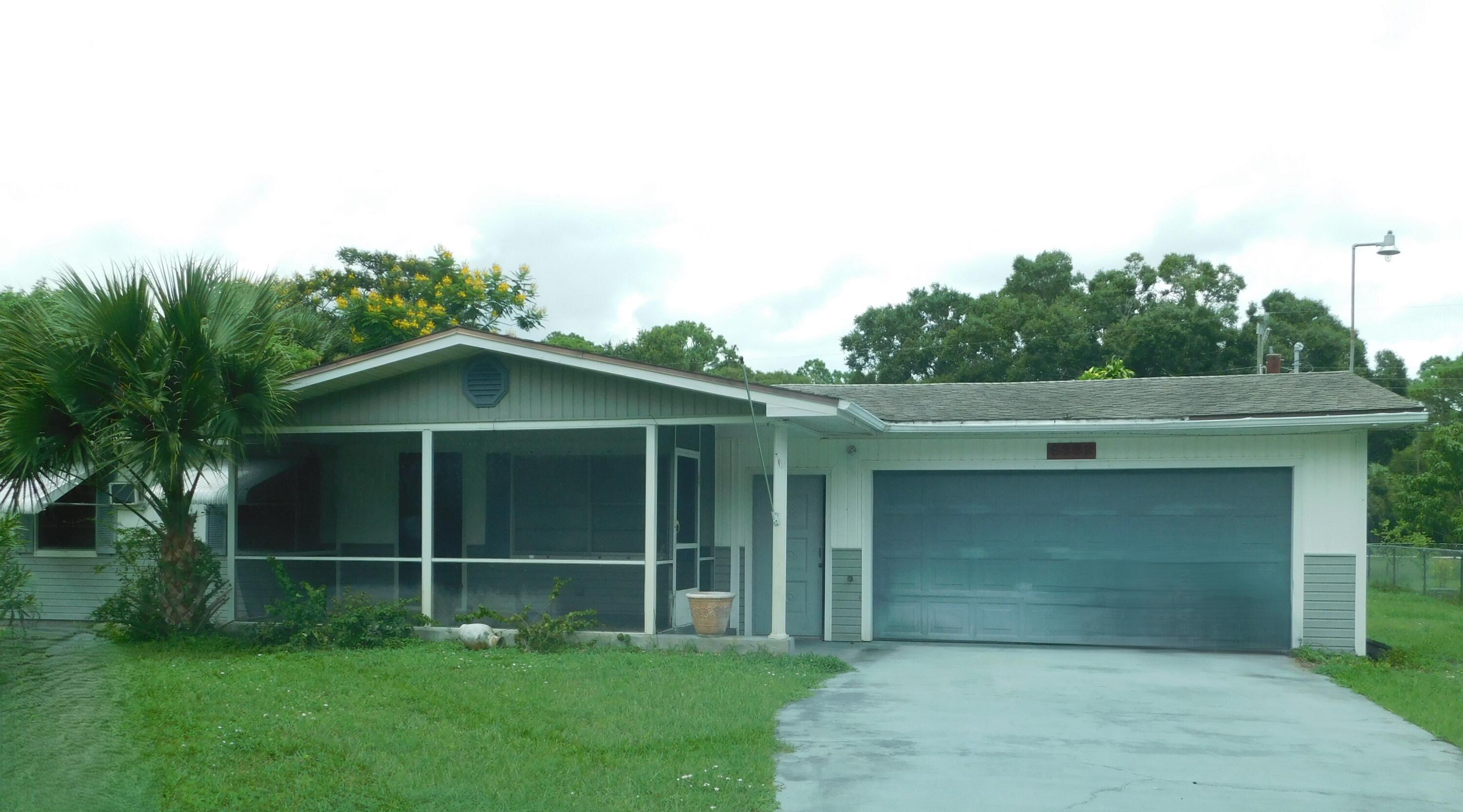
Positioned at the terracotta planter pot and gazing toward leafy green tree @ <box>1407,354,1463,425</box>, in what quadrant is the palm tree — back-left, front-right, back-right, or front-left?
back-left

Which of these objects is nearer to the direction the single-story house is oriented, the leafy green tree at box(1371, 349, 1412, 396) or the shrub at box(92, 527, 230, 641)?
the shrub

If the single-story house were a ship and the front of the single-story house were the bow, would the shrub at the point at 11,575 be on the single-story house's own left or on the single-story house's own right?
on the single-story house's own right

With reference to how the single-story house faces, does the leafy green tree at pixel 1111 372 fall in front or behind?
behind

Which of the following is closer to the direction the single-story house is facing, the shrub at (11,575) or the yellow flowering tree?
the shrub

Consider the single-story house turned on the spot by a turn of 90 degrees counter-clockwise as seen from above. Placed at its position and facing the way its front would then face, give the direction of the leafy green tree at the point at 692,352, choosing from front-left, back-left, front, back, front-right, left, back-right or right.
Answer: left

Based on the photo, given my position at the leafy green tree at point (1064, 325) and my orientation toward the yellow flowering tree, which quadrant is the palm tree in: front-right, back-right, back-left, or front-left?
front-left

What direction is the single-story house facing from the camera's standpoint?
toward the camera
